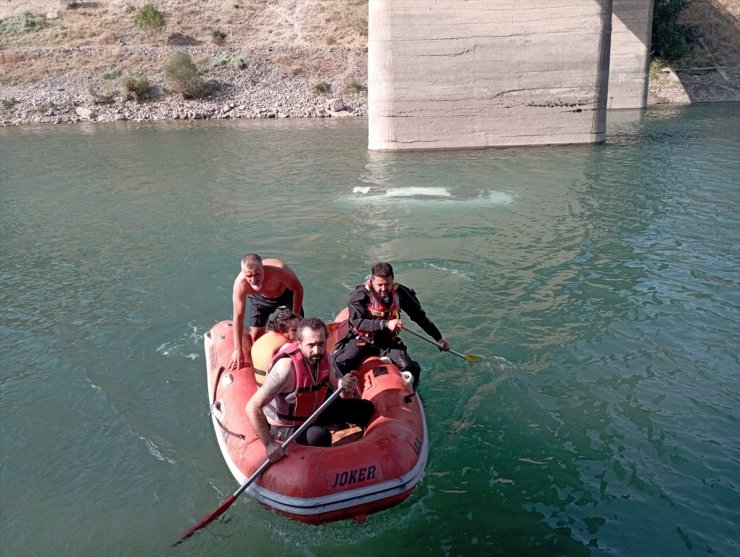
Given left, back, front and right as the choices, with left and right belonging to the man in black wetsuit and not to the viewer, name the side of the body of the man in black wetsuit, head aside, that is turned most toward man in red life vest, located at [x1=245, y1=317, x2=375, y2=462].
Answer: front

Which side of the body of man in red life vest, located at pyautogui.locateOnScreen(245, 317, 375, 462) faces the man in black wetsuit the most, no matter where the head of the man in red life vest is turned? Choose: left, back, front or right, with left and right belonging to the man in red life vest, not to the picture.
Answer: left

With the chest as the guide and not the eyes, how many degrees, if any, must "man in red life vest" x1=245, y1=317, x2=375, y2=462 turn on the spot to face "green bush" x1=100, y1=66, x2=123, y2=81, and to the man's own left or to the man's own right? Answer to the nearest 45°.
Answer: approximately 135° to the man's own left

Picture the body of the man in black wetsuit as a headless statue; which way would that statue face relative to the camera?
toward the camera

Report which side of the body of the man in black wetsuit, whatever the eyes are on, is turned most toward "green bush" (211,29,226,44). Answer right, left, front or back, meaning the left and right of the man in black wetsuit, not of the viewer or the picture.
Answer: back

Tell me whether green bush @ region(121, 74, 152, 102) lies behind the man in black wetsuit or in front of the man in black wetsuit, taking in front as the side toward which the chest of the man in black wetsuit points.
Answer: behind

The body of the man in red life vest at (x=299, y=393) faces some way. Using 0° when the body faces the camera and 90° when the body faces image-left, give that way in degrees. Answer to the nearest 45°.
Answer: approximately 315°

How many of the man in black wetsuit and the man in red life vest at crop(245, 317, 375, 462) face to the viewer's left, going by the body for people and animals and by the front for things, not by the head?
0

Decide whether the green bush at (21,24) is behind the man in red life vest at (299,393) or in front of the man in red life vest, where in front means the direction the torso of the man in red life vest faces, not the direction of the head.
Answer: behind

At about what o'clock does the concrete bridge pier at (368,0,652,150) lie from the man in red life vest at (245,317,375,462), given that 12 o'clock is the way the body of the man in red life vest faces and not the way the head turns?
The concrete bridge pier is roughly at 8 o'clock from the man in red life vest.

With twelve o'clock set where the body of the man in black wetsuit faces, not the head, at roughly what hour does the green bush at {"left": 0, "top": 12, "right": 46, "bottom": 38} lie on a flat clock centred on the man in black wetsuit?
The green bush is roughly at 5 o'clock from the man in black wetsuit.

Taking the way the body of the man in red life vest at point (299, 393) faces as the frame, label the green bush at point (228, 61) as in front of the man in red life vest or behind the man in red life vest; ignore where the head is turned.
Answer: behind

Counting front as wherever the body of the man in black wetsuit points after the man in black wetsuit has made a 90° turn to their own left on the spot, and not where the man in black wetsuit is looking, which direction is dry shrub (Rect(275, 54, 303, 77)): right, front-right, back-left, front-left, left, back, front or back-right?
left
